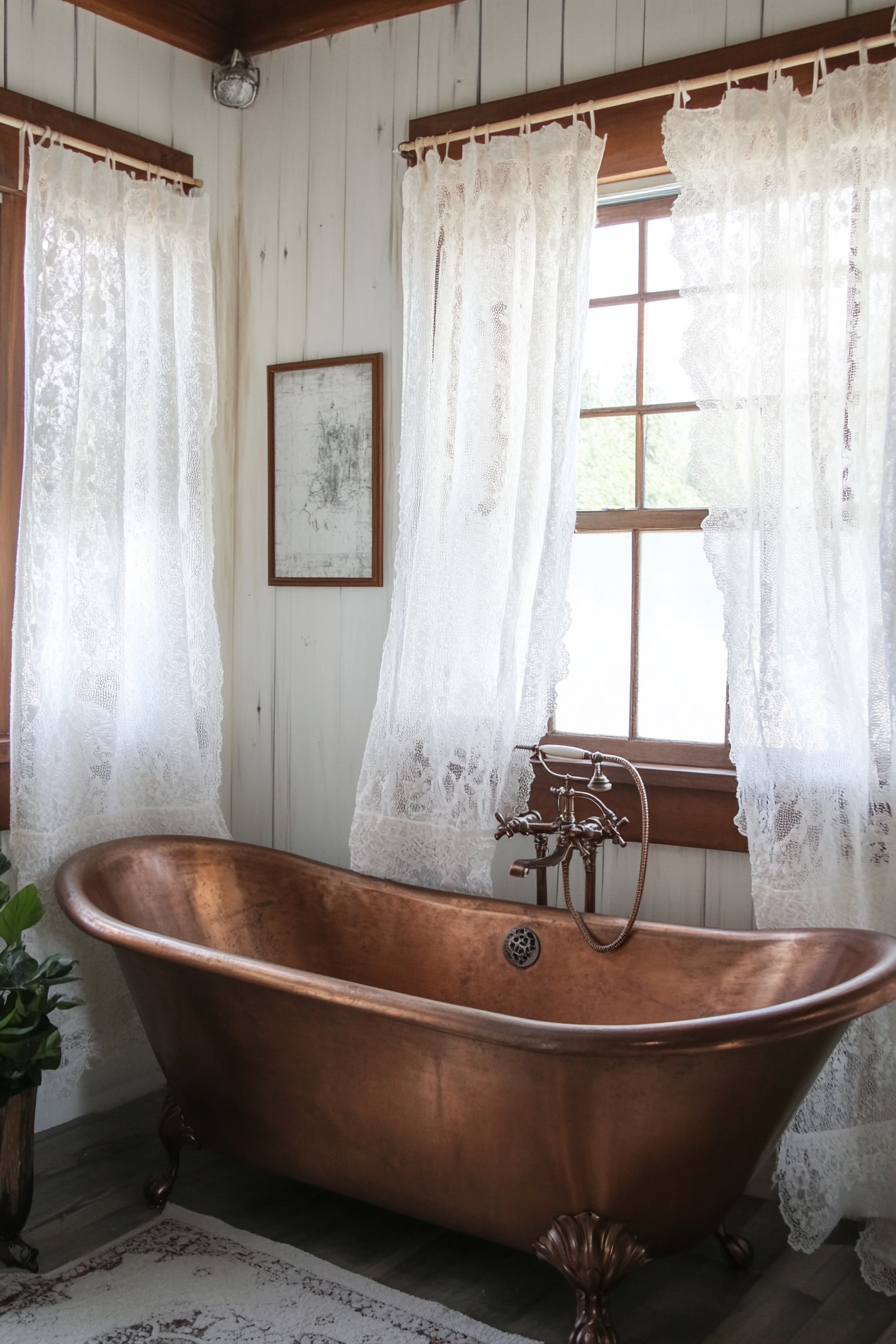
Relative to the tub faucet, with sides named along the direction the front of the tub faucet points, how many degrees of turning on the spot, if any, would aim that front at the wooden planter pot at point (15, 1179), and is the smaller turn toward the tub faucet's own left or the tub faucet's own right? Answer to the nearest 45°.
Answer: approximately 45° to the tub faucet's own right

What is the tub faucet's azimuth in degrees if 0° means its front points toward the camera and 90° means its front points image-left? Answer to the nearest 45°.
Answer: approximately 45°
